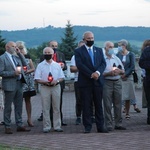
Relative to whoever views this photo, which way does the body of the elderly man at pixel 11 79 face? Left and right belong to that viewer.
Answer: facing the viewer and to the right of the viewer

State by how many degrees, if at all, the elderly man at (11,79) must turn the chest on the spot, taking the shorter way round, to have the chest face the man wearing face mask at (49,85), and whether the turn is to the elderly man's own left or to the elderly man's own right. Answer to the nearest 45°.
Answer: approximately 45° to the elderly man's own left

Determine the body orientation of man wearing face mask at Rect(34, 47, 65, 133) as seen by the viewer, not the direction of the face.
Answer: toward the camera

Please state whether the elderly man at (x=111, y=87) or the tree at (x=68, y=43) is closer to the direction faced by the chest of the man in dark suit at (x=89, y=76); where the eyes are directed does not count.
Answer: the elderly man

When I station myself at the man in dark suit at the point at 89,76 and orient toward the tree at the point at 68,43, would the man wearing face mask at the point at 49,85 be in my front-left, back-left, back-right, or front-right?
front-left

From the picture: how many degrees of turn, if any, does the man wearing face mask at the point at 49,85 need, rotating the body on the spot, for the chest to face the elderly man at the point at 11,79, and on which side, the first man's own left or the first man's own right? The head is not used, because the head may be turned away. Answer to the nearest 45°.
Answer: approximately 90° to the first man's own right

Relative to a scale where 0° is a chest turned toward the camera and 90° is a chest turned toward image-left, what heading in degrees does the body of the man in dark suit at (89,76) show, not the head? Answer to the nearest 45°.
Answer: approximately 315°

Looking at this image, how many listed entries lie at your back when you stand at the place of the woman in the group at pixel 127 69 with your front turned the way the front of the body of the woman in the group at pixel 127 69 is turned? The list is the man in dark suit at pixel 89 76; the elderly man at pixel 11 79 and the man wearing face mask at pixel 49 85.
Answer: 0

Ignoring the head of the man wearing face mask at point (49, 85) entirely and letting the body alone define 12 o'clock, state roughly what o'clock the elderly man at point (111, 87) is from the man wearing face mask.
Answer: The elderly man is roughly at 9 o'clock from the man wearing face mask.

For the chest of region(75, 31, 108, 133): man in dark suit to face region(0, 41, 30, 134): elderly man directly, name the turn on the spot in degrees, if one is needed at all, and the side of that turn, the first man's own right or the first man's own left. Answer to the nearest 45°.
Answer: approximately 135° to the first man's own right

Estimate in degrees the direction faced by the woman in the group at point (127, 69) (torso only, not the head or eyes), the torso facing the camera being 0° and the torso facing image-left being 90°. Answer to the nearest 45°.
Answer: approximately 45°

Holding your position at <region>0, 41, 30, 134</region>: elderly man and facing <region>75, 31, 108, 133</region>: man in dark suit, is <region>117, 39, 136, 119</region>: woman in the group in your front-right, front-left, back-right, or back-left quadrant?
front-left

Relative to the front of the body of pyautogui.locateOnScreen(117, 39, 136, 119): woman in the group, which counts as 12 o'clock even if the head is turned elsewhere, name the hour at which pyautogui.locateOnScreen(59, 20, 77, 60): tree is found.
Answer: The tree is roughly at 4 o'clock from the woman in the group.

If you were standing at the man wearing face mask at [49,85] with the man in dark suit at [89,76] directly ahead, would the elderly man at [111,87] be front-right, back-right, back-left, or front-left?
front-left
